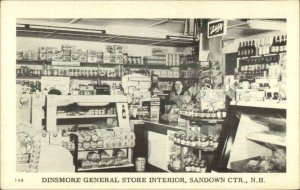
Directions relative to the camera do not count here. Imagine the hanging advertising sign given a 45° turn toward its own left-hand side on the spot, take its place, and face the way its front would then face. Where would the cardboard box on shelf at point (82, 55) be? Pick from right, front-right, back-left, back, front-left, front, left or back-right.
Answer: back-right

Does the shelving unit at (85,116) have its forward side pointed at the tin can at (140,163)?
no

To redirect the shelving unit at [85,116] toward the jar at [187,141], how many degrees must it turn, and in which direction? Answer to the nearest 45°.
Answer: approximately 45° to its left

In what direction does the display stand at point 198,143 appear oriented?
toward the camera

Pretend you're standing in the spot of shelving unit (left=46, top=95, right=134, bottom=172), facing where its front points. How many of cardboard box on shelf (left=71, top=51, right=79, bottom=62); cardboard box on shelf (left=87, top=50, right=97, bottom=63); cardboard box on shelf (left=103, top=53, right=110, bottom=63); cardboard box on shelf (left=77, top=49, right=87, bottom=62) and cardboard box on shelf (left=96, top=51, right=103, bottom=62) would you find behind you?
5

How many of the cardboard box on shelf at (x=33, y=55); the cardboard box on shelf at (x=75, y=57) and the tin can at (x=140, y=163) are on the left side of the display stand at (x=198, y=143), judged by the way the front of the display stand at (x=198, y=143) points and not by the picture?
0

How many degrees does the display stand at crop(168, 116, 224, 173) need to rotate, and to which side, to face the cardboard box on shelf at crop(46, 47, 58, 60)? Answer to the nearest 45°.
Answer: approximately 135° to its right

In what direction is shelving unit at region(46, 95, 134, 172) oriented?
toward the camera

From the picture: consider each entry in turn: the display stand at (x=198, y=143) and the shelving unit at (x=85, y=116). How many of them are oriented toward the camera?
2

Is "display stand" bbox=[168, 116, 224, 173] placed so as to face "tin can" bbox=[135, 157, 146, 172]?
no

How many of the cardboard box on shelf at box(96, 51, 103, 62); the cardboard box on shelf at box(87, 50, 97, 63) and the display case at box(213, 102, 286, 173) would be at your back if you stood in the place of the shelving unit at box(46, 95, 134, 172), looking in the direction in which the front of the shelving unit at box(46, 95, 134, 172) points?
2

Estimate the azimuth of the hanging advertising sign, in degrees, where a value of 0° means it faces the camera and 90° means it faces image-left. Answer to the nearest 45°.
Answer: approximately 45°

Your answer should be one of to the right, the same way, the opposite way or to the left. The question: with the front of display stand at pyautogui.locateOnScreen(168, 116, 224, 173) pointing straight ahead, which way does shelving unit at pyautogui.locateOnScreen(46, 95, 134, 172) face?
the same way

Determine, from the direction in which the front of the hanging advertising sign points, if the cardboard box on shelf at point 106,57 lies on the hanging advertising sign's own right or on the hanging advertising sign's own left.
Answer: on the hanging advertising sign's own right

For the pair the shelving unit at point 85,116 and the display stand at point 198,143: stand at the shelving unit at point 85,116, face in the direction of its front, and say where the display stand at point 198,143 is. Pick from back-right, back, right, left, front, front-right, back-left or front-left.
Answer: front-left
